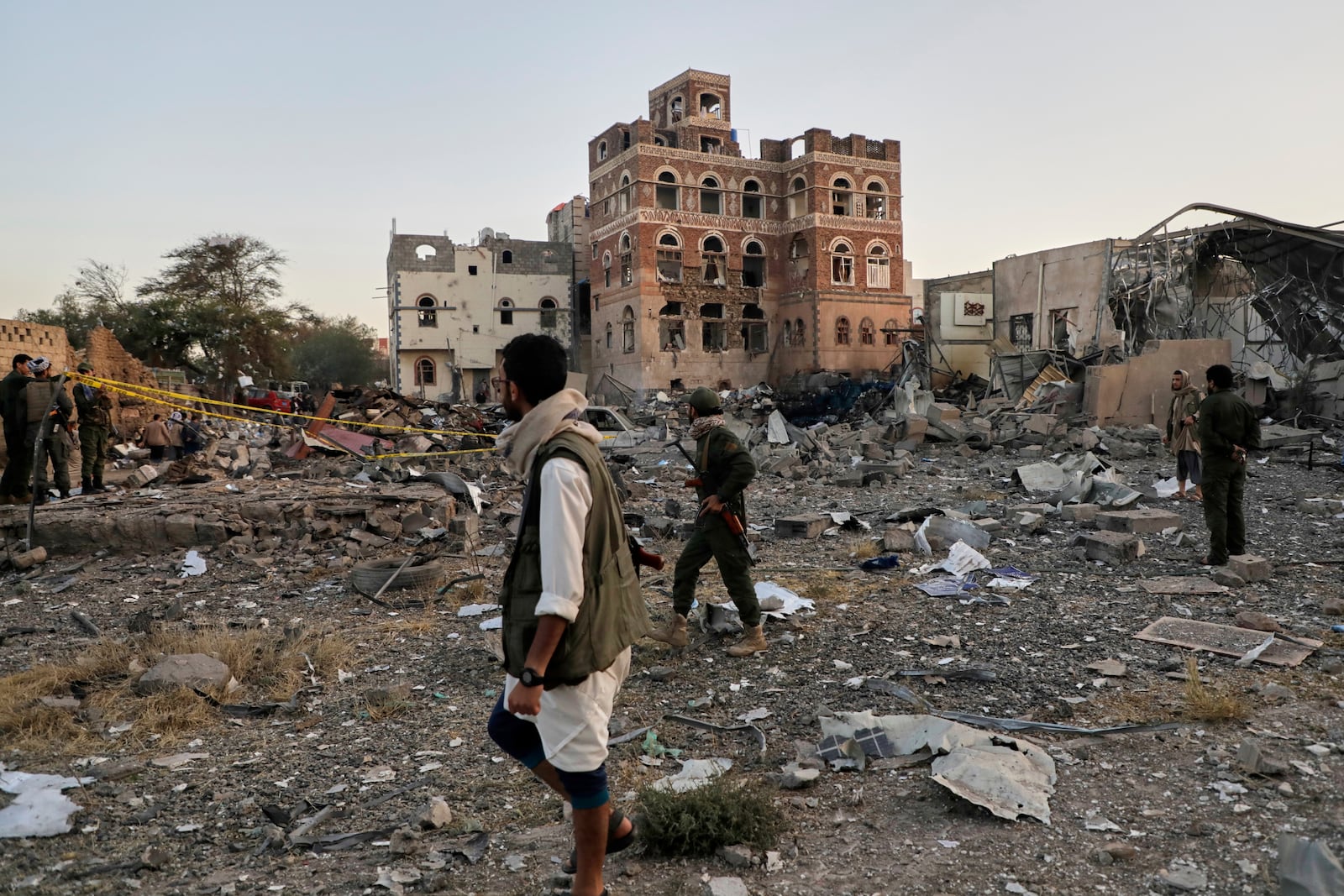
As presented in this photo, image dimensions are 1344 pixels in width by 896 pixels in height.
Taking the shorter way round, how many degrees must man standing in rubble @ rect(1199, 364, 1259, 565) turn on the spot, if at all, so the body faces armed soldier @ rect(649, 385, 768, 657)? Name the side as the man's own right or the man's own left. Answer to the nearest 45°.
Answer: approximately 90° to the man's own left

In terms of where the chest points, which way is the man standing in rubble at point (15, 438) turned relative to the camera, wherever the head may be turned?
to the viewer's right

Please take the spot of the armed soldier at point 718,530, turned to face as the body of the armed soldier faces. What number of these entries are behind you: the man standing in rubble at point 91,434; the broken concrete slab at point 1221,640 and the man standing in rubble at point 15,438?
1

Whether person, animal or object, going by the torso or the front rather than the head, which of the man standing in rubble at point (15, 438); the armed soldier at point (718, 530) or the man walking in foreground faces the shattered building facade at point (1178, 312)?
the man standing in rubble

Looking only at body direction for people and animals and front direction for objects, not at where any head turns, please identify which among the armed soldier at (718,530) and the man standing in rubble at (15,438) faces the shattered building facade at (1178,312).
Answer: the man standing in rubble

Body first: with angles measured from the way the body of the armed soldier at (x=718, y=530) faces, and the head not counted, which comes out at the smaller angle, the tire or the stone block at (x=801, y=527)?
the tire

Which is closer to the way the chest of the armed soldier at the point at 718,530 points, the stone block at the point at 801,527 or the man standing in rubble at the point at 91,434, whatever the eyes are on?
the man standing in rubble
